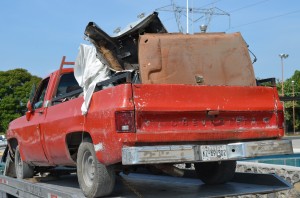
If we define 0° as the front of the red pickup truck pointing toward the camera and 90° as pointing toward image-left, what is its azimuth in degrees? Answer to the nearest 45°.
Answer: approximately 135°
